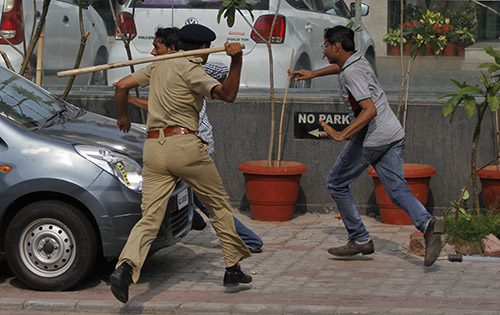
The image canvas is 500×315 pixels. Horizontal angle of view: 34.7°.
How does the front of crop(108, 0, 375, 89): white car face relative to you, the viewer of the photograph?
facing away from the viewer and to the right of the viewer

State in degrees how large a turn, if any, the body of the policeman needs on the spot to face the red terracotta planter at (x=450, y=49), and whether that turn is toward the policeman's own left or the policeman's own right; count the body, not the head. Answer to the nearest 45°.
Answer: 0° — they already face it

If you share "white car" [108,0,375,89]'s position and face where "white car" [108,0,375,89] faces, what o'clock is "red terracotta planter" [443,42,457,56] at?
The red terracotta planter is roughly at 2 o'clock from the white car.

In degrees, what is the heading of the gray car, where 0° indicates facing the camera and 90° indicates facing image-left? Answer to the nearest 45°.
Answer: approximately 315°

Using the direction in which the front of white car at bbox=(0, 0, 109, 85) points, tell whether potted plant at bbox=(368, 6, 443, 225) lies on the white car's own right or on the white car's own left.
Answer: on the white car's own right

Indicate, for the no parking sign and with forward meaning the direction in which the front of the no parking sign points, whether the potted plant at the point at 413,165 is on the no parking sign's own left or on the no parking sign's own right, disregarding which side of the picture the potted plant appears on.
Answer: on the no parking sign's own left

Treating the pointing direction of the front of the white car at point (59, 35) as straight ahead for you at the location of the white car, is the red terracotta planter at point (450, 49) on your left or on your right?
on your right

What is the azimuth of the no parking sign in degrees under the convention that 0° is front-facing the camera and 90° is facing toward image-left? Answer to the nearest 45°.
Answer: approximately 0°
